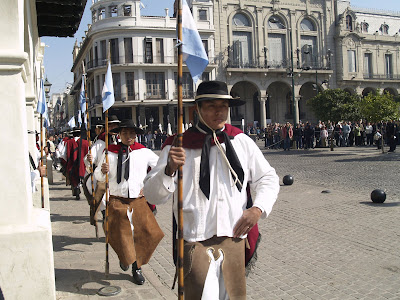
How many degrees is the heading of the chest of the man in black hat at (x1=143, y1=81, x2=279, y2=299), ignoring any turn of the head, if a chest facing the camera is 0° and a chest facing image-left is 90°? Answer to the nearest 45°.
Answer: approximately 0°

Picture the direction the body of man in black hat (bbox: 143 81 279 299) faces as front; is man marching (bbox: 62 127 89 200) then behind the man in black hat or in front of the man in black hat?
behind

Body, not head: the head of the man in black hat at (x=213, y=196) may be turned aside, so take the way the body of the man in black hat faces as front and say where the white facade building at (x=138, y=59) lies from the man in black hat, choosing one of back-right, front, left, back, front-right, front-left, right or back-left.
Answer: back

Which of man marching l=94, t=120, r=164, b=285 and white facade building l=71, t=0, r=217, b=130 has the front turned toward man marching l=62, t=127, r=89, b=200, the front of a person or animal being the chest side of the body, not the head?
the white facade building

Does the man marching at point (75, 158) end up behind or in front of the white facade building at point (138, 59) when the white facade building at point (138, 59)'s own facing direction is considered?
in front

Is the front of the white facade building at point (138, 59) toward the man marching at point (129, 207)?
yes

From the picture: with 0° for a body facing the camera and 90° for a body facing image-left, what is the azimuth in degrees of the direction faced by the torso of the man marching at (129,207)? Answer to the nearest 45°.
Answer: approximately 0°

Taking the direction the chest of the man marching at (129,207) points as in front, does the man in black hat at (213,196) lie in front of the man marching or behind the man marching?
in front

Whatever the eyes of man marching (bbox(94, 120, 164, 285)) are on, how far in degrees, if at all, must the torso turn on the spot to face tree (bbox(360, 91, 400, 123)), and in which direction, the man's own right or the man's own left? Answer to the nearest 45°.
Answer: approximately 135° to the man's own left
